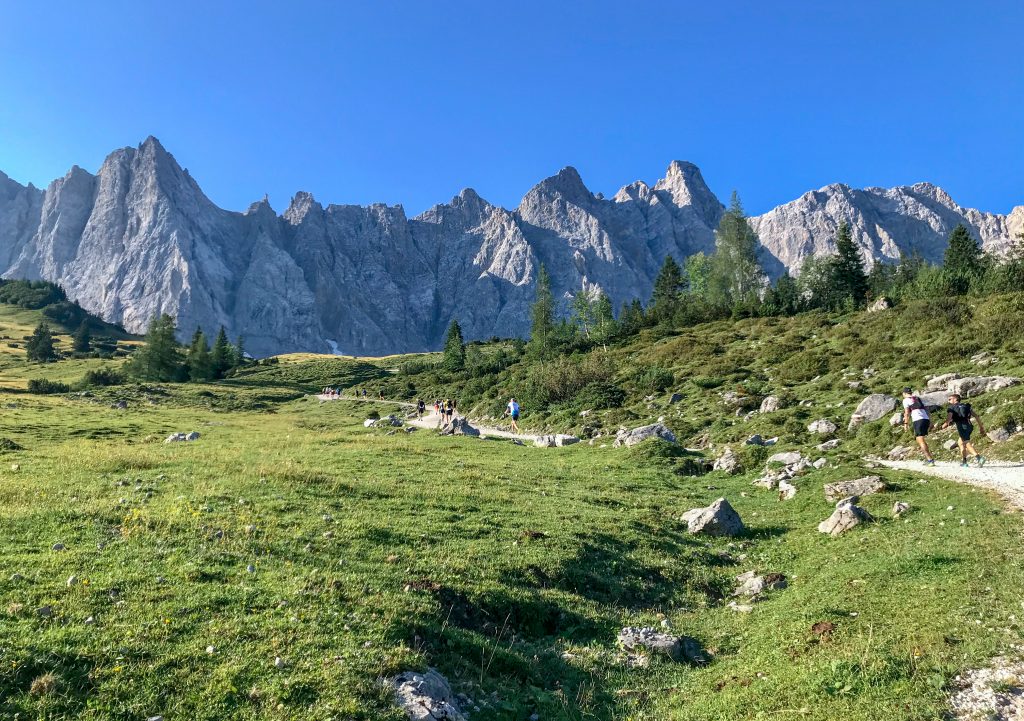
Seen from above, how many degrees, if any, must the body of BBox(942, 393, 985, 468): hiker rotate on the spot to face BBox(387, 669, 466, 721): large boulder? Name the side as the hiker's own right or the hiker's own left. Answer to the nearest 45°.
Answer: approximately 135° to the hiker's own left

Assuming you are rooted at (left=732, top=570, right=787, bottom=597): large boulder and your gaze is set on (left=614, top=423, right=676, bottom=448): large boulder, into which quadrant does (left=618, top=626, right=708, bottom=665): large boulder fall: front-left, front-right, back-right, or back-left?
back-left
